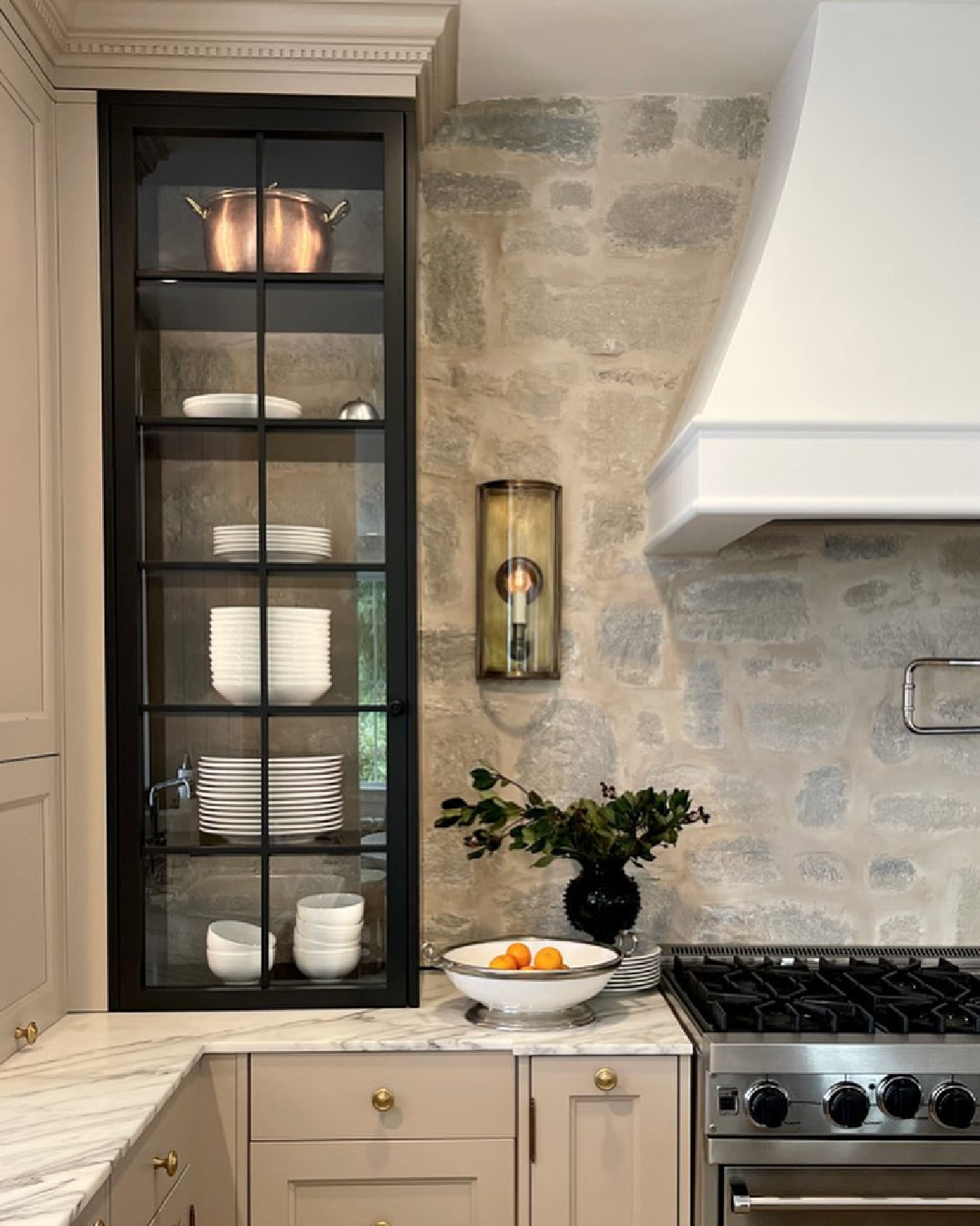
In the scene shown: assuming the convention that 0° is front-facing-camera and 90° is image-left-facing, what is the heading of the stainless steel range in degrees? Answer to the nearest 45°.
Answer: approximately 0°

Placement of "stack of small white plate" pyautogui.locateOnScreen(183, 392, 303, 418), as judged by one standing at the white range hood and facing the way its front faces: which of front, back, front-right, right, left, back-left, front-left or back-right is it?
right

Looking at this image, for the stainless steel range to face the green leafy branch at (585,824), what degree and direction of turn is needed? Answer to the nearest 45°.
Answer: approximately 135° to its right

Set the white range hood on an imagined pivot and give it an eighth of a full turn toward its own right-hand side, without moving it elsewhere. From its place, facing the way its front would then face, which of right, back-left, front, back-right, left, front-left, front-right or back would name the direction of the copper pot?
front-right

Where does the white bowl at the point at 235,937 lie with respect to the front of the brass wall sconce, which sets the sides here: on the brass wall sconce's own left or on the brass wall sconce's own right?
on the brass wall sconce's own right

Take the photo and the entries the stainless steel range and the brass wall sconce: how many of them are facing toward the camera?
2

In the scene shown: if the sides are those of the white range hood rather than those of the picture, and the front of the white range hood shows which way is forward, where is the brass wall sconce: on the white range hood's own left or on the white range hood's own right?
on the white range hood's own right
